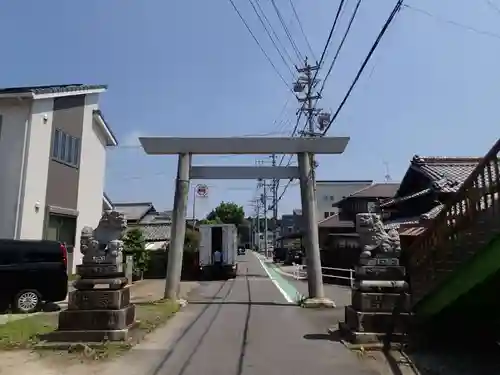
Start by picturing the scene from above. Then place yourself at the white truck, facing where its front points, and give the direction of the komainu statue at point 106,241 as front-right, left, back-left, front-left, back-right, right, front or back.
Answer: back

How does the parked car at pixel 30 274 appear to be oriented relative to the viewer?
to the viewer's left

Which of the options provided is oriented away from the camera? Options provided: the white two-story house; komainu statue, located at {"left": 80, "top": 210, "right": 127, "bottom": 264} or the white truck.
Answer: the white truck

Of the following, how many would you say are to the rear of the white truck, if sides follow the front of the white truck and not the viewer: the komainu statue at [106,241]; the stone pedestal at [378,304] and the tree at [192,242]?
2

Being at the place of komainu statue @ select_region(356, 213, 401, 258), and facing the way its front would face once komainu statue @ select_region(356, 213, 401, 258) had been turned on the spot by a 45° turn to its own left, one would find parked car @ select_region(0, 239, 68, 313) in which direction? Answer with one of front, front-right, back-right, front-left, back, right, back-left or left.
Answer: front-right

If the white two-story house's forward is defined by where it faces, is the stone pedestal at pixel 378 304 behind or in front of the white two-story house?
in front

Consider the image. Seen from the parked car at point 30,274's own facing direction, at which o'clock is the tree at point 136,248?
The tree is roughly at 4 o'clock from the parked car.

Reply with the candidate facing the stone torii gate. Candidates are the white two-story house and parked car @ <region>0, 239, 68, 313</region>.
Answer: the white two-story house

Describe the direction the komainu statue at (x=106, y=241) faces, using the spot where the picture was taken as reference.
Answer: facing to the right of the viewer

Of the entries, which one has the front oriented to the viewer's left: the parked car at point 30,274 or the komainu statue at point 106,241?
the parked car

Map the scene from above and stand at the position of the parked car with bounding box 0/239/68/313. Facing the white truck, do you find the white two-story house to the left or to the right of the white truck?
left

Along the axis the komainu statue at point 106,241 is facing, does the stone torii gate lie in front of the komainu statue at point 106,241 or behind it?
in front

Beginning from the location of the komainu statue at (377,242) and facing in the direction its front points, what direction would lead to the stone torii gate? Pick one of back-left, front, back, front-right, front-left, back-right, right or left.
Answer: front-right

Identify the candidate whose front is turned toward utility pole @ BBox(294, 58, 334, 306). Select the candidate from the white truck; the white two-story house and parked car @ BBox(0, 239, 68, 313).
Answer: the white two-story house

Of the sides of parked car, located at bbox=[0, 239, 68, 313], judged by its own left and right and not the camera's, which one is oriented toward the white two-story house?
right

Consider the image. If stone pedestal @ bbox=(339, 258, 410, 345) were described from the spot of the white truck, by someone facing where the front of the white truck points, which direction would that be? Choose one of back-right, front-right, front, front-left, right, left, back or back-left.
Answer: back

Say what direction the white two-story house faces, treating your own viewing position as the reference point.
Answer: facing the viewer and to the right of the viewer

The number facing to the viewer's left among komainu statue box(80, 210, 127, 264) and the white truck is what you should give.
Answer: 0
